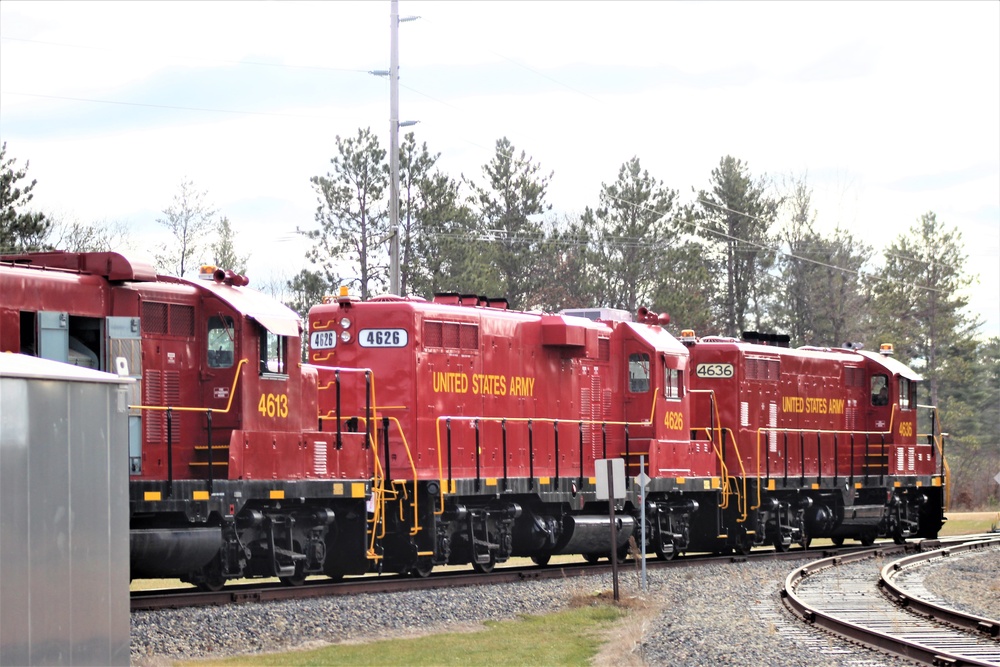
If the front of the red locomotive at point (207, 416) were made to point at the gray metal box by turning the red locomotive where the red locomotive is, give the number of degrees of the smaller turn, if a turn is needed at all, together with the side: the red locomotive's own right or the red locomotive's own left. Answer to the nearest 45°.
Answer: approximately 135° to the red locomotive's own right

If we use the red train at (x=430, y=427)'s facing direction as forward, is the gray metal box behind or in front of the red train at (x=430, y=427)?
behind

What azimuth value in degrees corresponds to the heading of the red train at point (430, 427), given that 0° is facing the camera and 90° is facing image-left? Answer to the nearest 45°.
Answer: approximately 225°

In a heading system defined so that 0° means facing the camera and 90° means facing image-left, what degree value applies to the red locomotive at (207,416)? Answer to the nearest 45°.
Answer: approximately 225°

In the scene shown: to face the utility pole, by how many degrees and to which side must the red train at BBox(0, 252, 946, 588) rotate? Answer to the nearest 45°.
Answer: approximately 45° to its left

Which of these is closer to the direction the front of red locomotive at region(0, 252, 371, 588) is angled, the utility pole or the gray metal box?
the utility pole

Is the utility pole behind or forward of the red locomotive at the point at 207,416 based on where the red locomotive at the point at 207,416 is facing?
forward

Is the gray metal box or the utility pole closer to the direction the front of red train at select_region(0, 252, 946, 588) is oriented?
the utility pole
